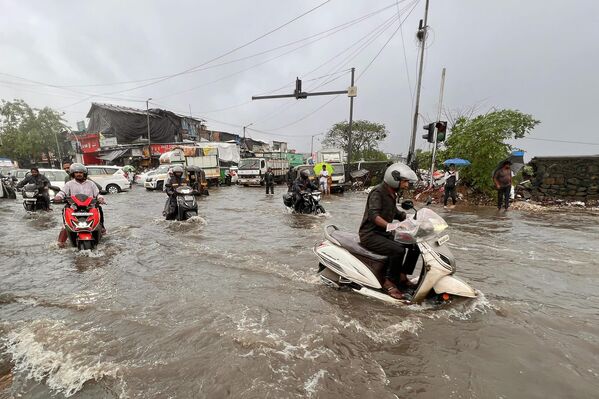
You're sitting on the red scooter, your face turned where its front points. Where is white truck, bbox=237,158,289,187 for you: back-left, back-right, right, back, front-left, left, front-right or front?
back-left

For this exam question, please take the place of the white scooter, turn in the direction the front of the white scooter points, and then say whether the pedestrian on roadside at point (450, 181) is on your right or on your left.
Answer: on your left

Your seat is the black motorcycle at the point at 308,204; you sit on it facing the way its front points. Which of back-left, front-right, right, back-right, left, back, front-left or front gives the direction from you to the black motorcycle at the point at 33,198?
back-right

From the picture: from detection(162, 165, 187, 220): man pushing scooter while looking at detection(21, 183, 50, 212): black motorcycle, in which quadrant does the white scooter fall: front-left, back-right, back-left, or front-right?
back-left

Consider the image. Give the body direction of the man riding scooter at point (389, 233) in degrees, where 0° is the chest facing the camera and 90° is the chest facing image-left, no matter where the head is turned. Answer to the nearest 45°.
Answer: approximately 315°

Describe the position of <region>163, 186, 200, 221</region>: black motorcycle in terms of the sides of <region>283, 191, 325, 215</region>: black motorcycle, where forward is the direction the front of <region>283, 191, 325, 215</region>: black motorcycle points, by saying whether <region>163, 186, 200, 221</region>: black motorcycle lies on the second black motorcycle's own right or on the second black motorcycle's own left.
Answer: on the second black motorcycle's own right

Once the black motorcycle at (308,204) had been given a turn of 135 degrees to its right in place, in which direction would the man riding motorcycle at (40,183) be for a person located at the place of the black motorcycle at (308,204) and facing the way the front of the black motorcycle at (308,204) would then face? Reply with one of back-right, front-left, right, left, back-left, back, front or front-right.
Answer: front

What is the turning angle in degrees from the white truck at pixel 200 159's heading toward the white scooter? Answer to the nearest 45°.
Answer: approximately 45° to its left

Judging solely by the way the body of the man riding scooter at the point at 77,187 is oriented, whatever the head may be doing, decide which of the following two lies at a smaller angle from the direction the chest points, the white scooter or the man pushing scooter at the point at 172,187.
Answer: the white scooter

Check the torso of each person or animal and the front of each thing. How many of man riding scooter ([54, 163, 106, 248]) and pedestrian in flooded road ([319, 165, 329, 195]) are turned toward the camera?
2

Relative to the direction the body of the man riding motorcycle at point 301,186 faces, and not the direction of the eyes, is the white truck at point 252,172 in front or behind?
behind
